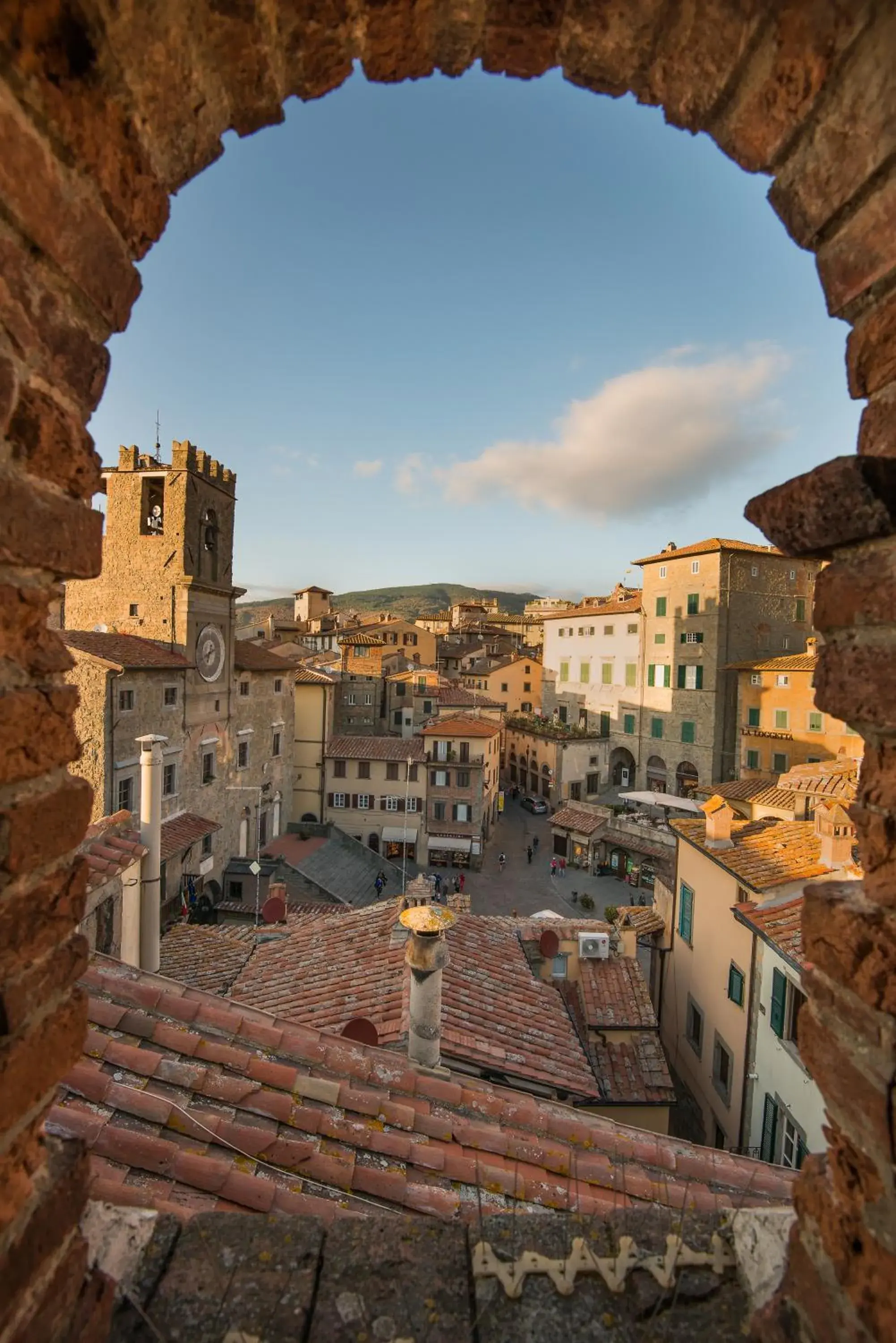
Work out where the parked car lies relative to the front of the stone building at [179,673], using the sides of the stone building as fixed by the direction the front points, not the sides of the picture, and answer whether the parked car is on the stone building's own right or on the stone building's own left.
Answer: on the stone building's own left
